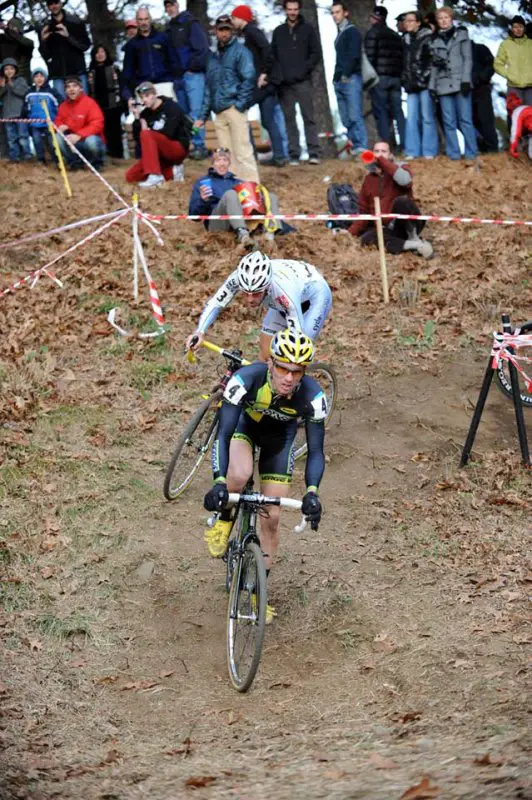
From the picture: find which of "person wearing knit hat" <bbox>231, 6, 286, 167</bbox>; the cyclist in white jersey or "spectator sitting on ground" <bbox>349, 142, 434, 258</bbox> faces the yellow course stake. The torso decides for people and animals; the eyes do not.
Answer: the person wearing knit hat

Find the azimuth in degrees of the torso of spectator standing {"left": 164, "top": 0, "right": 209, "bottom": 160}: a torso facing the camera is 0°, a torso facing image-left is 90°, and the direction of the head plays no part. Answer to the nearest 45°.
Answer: approximately 45°

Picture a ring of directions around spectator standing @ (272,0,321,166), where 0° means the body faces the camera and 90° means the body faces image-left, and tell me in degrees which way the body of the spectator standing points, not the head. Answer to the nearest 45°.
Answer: approximately 0°

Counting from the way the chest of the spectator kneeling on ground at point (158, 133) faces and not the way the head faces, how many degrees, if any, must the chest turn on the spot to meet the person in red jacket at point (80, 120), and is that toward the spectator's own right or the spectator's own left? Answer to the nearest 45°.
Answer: approximately 90° to the spectator's own right

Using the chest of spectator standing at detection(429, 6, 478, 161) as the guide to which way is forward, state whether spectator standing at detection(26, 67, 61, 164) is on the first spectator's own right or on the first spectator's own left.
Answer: on the first spectator's own right

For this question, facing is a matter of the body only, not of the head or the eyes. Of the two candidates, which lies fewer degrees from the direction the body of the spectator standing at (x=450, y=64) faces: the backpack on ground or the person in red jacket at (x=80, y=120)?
the backpack on ground

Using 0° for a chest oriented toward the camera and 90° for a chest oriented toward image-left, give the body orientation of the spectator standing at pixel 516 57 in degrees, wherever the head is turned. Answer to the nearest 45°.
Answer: approximately 0°
